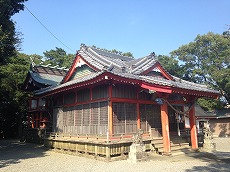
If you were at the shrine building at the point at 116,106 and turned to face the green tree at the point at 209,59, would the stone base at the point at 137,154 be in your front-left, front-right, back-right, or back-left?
back-right

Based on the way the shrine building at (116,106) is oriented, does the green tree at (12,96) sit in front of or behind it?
behind

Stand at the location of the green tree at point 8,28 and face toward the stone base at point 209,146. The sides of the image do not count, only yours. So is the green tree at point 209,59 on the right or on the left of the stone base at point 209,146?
left

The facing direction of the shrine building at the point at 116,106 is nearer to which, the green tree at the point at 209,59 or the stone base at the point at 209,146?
the stone base

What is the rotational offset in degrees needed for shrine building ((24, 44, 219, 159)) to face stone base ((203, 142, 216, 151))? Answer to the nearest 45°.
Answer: approximately 45° to its left

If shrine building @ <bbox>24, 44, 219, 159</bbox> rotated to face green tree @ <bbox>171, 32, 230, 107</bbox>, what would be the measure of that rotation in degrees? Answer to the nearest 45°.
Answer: approximately 90° to its left

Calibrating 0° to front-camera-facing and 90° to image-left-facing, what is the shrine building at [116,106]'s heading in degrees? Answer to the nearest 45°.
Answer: approximately 315°
